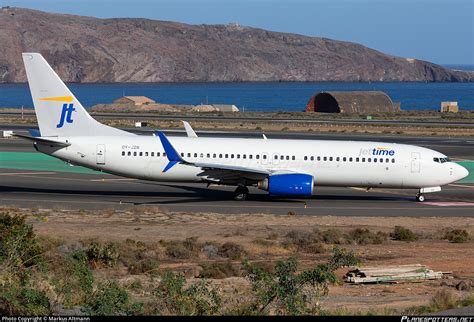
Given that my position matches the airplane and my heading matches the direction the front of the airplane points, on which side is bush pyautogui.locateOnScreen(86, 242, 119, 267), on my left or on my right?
on my right

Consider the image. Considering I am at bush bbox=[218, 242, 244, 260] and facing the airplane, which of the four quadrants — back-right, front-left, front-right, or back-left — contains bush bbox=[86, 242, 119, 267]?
back-left

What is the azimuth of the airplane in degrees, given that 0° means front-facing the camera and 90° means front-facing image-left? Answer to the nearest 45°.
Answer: approximately 270°

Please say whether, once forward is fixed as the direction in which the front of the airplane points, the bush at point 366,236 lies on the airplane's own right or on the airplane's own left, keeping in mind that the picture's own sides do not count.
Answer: on the airplane's own right

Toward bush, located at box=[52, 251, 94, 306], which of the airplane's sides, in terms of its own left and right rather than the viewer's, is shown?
right

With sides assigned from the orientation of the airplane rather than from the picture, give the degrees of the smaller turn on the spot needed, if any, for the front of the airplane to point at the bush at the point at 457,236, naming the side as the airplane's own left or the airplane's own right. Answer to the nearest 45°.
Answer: approximately 45° to the airplane's own right

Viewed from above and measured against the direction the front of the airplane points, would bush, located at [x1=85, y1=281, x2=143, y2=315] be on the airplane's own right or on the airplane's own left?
on the airplane's own right

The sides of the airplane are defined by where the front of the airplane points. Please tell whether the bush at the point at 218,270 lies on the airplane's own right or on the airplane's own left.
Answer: on the airplane's own right
